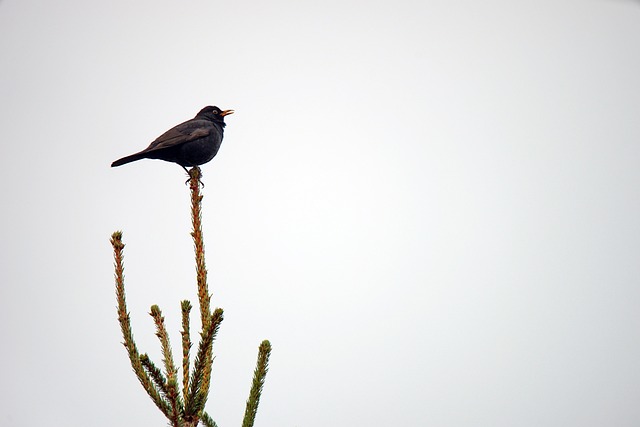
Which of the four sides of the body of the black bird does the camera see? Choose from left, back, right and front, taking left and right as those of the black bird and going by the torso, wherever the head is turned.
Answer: right
